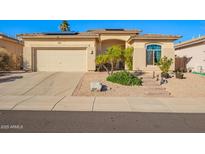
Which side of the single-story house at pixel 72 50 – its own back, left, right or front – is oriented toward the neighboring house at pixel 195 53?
left

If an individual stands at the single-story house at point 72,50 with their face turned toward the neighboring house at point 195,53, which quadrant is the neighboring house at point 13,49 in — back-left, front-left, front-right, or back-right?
back-left

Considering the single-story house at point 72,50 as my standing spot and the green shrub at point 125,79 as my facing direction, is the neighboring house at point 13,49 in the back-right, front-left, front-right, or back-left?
back-right

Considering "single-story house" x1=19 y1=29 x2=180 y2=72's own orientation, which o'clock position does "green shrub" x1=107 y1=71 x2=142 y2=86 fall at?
The green shrub is roughly at 11 o'clock from the single-story house.

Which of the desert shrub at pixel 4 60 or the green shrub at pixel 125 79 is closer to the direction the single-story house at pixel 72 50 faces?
the green shrub

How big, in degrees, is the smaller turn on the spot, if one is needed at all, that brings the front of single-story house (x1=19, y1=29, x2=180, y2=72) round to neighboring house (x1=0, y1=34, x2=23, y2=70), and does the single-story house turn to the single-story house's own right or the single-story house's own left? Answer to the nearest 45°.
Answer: approximately 135° to the single-story house's own right

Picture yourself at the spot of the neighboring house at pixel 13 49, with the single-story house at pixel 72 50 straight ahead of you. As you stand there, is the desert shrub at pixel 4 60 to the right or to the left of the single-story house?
right

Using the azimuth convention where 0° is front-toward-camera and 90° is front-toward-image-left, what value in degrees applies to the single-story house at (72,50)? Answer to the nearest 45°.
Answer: approximately 0°

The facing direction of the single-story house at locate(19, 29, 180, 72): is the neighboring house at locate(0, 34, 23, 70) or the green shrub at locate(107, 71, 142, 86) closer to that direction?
the green shrub

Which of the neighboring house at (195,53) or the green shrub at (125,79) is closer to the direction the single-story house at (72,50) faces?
the green shrub

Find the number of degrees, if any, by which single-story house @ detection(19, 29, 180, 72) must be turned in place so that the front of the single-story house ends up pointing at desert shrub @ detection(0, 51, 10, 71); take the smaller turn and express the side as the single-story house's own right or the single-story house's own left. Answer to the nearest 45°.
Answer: approximately 90° to the single-story house's own right
